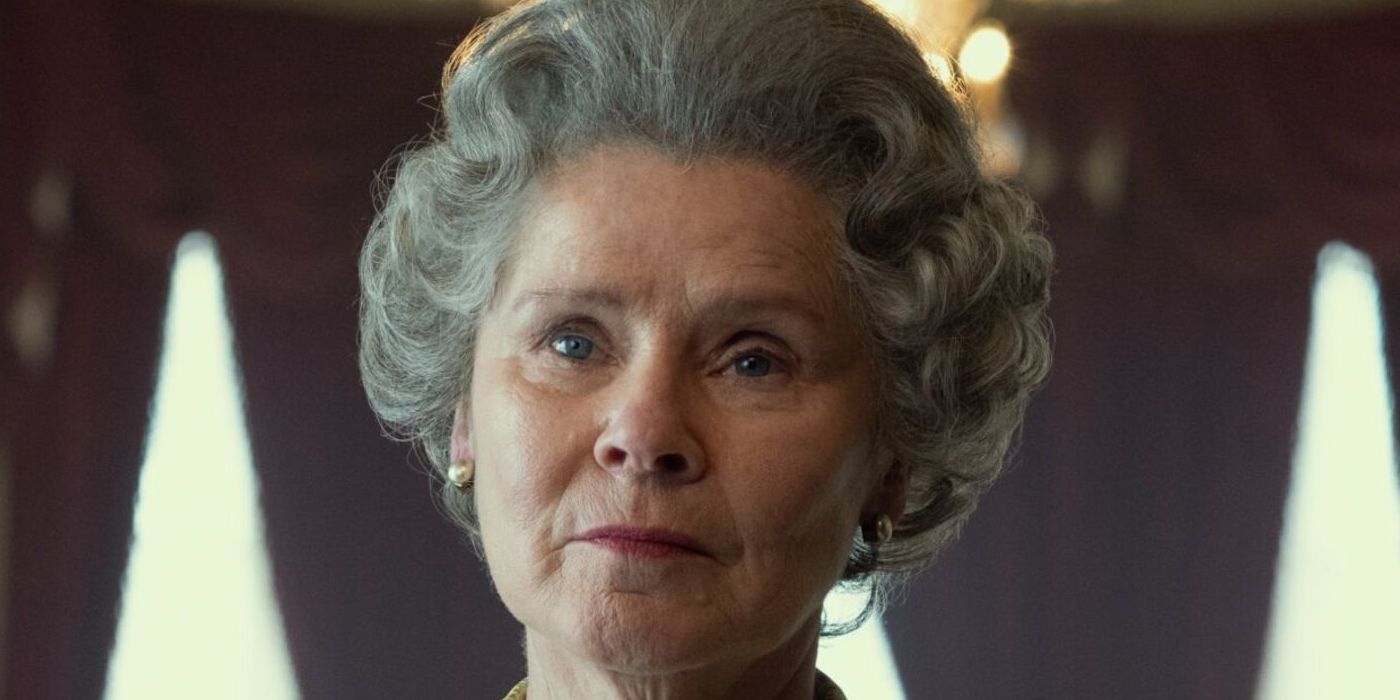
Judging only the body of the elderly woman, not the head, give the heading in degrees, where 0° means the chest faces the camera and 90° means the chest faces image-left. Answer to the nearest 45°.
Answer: approximately 0°
